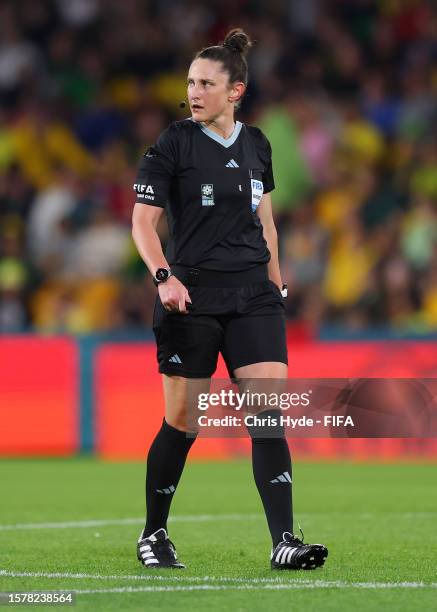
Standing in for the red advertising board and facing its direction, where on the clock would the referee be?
The referee is roughly at 12 o'clock from the red advertising board.

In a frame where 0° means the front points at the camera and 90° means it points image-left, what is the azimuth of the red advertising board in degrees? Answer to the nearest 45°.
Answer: approximately 0°
